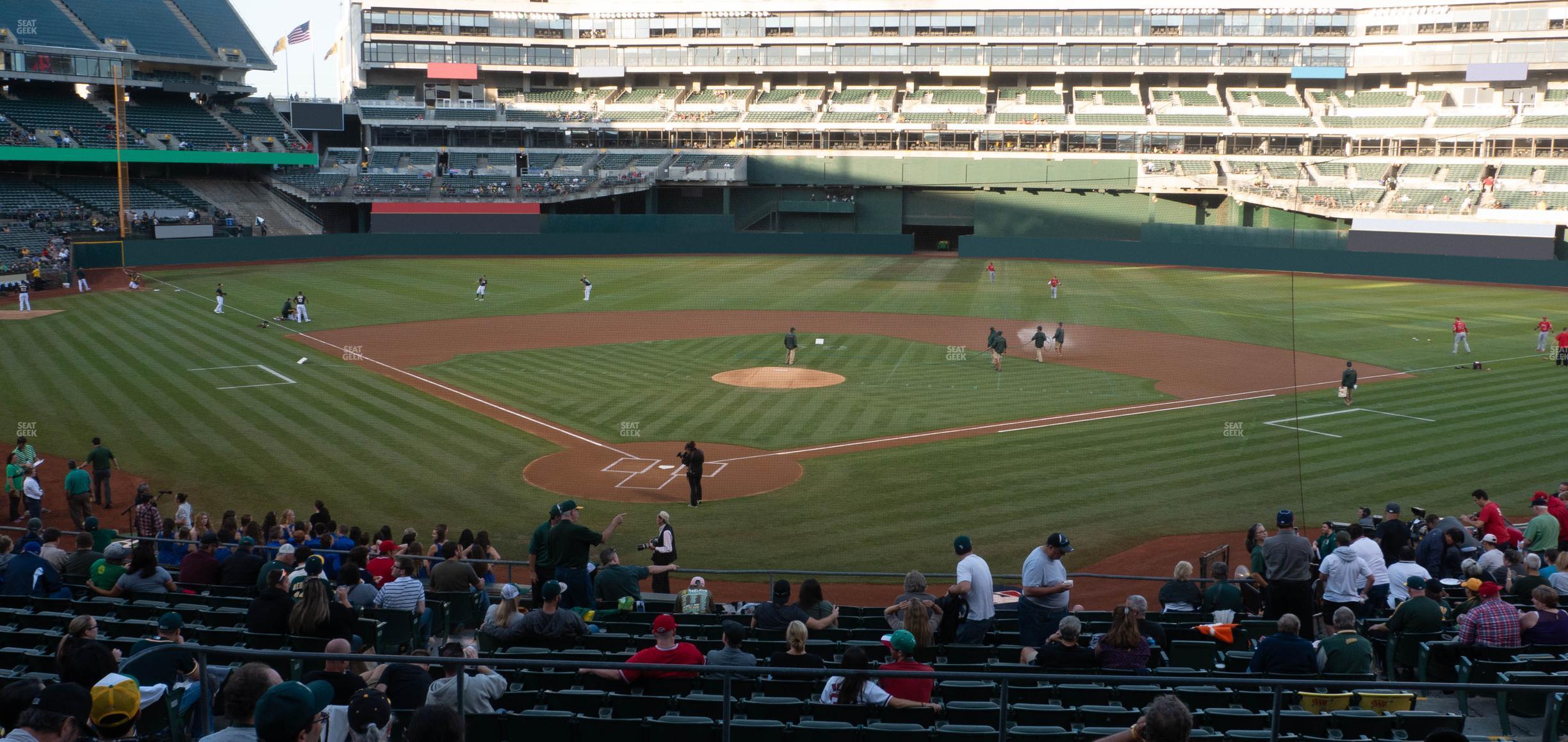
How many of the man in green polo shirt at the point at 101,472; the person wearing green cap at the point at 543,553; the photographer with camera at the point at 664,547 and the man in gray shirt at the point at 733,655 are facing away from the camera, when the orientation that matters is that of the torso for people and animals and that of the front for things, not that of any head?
2

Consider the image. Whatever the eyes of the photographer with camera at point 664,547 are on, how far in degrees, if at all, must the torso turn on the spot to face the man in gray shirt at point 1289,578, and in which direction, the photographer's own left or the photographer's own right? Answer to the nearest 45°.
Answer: approximately 135° to the photographer's own left

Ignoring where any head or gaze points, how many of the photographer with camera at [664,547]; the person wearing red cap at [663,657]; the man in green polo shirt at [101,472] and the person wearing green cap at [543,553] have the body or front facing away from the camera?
3

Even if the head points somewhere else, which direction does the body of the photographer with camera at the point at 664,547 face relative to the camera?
to the viewer's left

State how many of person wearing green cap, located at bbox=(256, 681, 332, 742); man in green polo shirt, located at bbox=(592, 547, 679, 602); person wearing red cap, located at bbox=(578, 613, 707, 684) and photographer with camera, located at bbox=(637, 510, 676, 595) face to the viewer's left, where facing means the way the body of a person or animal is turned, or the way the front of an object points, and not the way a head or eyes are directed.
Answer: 1

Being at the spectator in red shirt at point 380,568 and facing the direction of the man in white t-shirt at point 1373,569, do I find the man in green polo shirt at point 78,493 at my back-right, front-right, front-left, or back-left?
back-left

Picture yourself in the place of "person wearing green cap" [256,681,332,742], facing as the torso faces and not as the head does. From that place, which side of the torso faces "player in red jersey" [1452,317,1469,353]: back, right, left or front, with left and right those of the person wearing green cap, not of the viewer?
front

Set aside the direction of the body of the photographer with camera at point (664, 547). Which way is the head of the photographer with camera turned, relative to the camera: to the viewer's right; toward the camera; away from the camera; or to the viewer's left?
to the viewer's left

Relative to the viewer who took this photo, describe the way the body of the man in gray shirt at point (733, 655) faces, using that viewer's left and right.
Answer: facing away from the viewer

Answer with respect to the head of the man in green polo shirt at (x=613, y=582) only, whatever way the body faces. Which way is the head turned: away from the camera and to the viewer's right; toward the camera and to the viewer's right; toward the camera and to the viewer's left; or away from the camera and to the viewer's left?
away from the camera and to the viewer's right

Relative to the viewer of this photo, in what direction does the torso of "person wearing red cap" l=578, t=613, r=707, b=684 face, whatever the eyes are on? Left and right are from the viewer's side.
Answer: facing away from the viewer

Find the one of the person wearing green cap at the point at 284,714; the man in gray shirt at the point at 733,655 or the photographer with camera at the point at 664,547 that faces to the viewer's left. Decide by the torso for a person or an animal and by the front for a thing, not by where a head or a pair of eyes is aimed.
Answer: the photographer with camera
